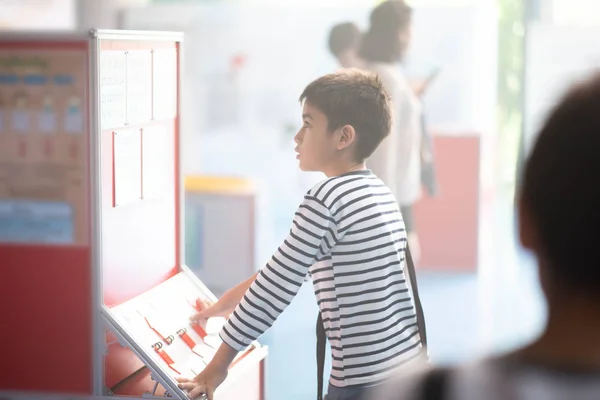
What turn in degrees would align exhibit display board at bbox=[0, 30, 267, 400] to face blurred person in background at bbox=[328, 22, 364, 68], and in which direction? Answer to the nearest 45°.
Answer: approximately 90° to its left

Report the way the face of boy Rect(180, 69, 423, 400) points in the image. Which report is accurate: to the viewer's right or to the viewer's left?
to the viewer's left

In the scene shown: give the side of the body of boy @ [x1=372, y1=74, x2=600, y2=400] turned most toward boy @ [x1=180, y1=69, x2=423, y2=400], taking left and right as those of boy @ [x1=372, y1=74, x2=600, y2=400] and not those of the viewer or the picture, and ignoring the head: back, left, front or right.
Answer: front

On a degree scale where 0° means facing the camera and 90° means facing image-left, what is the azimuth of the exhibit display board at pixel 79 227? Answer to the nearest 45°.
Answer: approximately 315°

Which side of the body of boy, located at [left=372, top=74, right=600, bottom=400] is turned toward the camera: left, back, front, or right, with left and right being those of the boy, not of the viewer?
back

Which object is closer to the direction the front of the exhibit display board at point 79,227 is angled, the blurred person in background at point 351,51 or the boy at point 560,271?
the boy

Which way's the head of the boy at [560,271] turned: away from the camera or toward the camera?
away from the camera

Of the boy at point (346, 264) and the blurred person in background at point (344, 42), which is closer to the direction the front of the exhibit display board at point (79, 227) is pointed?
the boy

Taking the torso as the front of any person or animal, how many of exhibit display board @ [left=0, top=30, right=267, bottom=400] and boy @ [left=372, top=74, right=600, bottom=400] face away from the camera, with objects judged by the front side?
1

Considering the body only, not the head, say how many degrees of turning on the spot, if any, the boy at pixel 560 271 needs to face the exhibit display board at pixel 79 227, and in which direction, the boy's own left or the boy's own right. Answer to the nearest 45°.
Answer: approximately 45° to the boy's own left

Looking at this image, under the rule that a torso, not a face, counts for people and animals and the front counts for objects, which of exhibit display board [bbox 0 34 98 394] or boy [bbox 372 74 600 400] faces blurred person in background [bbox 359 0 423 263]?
the boy

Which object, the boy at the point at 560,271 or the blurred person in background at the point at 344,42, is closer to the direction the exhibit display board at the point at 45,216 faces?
the boy

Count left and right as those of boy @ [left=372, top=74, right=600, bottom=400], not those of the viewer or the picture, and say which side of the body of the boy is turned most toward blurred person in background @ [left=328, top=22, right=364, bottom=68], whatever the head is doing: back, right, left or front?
front

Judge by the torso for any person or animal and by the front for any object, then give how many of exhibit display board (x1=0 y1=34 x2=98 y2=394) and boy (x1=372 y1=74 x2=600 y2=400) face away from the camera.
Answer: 1
